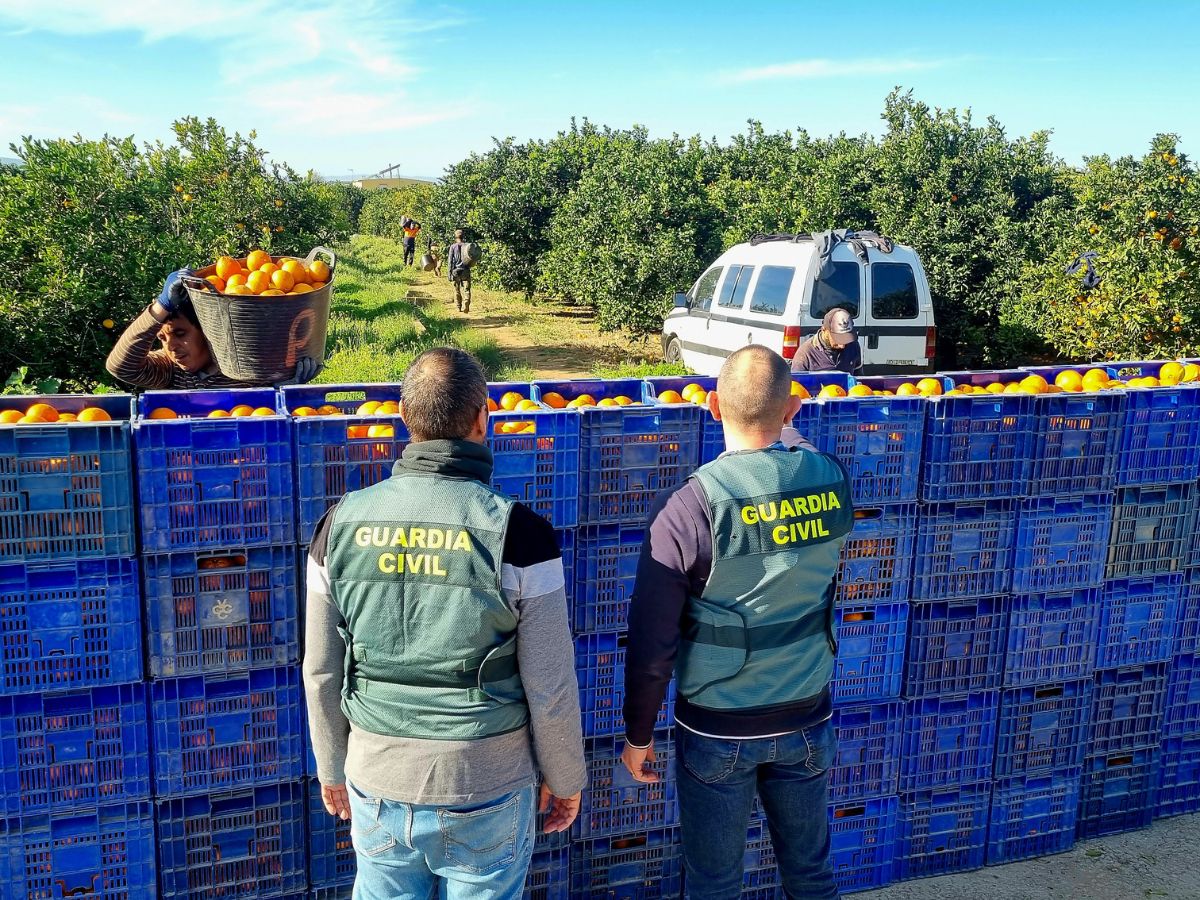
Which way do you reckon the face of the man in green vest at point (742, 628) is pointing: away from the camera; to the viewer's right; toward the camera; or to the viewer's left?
away from the camera

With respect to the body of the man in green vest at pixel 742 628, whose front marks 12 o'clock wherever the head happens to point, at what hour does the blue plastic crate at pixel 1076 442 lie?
The blue plastic crate is roughly at 3 o'clock from the man in green vest.

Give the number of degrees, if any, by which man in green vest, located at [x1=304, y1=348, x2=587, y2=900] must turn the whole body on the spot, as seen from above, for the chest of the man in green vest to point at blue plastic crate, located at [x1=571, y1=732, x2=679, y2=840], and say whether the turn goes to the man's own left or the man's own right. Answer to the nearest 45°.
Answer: approximately 45° to the man's own right

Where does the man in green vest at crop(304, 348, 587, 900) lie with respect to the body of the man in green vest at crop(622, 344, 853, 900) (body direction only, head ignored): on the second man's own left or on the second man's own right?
on the second man's own left

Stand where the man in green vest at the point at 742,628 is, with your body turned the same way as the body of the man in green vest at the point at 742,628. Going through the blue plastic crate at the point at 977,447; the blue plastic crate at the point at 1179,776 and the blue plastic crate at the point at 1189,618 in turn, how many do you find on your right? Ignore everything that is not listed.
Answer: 3

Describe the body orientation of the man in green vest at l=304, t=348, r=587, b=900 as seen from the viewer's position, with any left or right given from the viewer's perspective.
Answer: facing away from the viewer

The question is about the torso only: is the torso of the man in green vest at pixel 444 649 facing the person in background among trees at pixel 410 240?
yes

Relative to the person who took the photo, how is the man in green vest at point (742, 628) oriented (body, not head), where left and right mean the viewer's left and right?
facing away from the viewer and to the left of the viewer

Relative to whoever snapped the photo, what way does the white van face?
facing away from the viewer and to the left of the viewer

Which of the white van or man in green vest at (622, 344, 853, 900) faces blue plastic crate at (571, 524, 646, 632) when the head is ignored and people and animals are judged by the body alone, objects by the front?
the man in green vest

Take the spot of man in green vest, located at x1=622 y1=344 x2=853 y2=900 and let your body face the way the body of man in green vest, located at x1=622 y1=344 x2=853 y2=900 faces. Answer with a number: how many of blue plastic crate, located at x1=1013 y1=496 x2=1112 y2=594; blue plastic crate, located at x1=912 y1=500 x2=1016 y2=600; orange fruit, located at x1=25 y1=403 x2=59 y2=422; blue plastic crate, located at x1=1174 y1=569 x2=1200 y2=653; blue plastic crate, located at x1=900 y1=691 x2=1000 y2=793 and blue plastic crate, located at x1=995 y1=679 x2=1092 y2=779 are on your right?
5
